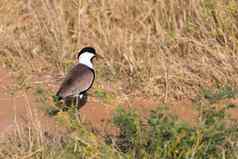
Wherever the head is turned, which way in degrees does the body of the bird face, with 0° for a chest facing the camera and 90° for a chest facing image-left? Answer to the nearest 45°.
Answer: approximately 270°

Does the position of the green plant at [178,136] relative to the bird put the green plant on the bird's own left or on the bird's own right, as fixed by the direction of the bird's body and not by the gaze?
on the bird's own right
